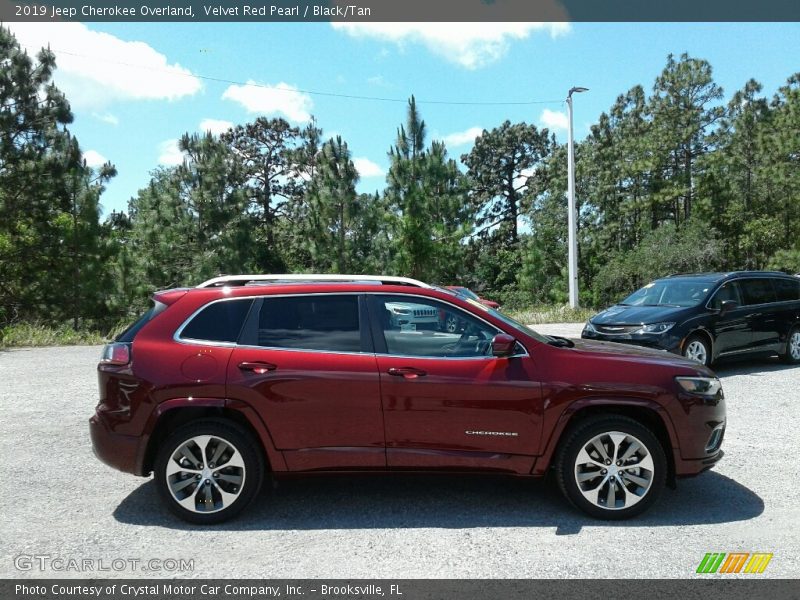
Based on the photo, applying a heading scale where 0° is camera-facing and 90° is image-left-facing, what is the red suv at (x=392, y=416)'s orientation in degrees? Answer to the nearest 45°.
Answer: approximately 270°

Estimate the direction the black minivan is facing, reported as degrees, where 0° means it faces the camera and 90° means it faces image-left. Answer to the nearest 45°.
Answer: approximately 45°
